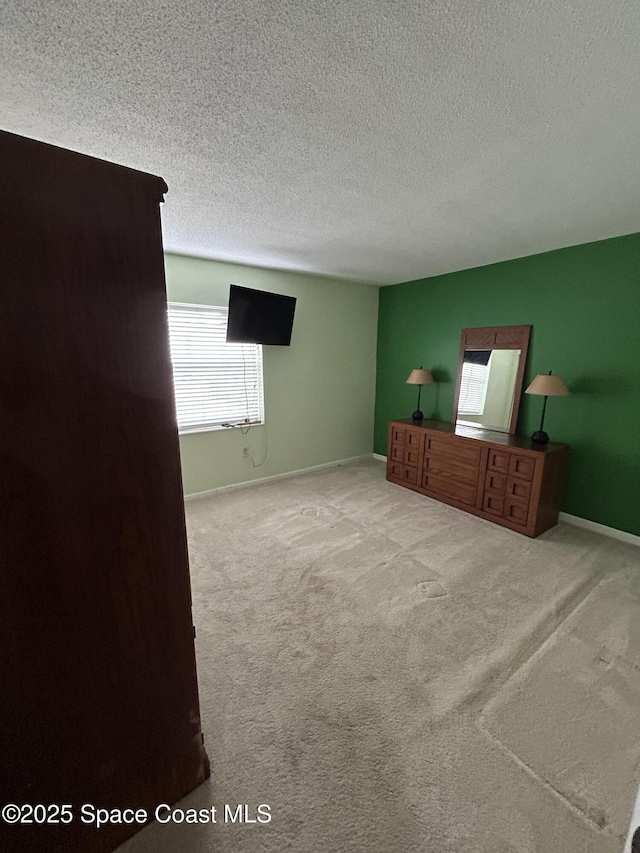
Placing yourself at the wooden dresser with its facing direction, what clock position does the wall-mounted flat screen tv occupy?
The wall-mounted flat screen tv is roughly at 1 o'clock from the wooden dresser.

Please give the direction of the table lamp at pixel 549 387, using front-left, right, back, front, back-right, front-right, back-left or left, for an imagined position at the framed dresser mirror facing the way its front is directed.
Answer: left

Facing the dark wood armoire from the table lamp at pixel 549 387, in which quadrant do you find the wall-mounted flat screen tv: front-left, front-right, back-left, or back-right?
front-right

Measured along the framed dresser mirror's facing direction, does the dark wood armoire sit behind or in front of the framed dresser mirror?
in front

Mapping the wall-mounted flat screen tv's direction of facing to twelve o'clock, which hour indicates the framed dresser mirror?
The framed dresser mirror is roughly at 11 o'clock from the wall-mounted flat screen tv.

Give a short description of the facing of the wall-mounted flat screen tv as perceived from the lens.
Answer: facing the viewer and to the right of the viewer

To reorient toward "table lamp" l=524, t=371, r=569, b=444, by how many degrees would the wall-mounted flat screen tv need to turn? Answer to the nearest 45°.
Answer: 0° — it already faces it

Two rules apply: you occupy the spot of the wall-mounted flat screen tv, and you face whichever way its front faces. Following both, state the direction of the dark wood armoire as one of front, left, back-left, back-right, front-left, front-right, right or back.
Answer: front-right

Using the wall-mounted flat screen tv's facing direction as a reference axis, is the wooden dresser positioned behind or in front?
in front

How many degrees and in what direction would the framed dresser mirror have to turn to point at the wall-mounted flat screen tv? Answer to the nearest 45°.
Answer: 0° — it already faces it

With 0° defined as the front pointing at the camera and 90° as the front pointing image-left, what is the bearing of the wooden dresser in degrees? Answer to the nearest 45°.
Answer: approximately 45°

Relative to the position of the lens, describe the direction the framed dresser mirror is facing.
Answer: facing the viewer and to the left of the viewer

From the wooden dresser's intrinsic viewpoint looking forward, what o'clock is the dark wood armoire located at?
The dark wood armoire is roughly at 11 o'clock from the wooden dresser.
